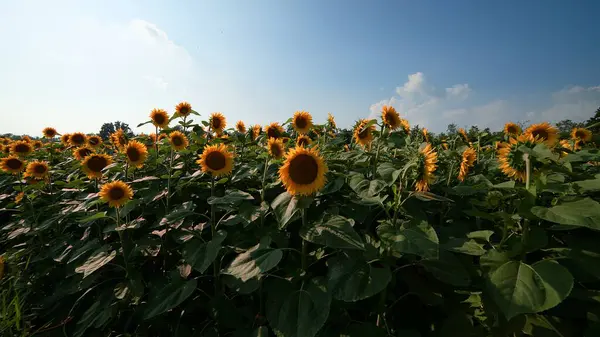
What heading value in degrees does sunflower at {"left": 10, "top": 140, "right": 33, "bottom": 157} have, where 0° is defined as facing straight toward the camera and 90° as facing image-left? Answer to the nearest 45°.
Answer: approximately 0°

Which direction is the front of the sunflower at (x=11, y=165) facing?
toward the camera

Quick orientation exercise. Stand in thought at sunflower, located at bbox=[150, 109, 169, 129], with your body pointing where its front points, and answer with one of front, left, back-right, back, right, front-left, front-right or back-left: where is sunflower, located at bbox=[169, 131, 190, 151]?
front

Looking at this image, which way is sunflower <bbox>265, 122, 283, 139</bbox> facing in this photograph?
toward the camera

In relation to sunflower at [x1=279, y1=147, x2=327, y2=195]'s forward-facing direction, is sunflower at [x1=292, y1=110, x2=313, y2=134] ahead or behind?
behind

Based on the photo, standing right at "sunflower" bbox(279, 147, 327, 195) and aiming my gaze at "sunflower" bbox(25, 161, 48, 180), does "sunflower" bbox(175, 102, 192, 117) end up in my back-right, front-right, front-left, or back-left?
front-right

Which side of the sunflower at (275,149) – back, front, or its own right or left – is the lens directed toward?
front

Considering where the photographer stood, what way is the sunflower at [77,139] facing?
facing the viewer

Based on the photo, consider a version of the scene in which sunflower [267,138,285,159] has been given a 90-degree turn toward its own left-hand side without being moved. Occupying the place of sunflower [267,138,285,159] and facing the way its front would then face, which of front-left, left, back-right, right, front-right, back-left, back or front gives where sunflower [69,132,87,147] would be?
back-left

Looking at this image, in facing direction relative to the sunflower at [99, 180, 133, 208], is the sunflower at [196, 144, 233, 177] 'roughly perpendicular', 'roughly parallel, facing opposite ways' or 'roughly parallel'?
roughly parallel

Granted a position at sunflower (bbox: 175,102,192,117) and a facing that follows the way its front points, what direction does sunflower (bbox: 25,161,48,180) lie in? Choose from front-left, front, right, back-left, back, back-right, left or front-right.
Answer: right

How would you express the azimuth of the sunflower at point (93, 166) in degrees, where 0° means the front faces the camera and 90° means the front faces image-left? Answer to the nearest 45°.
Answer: approximately 0°
